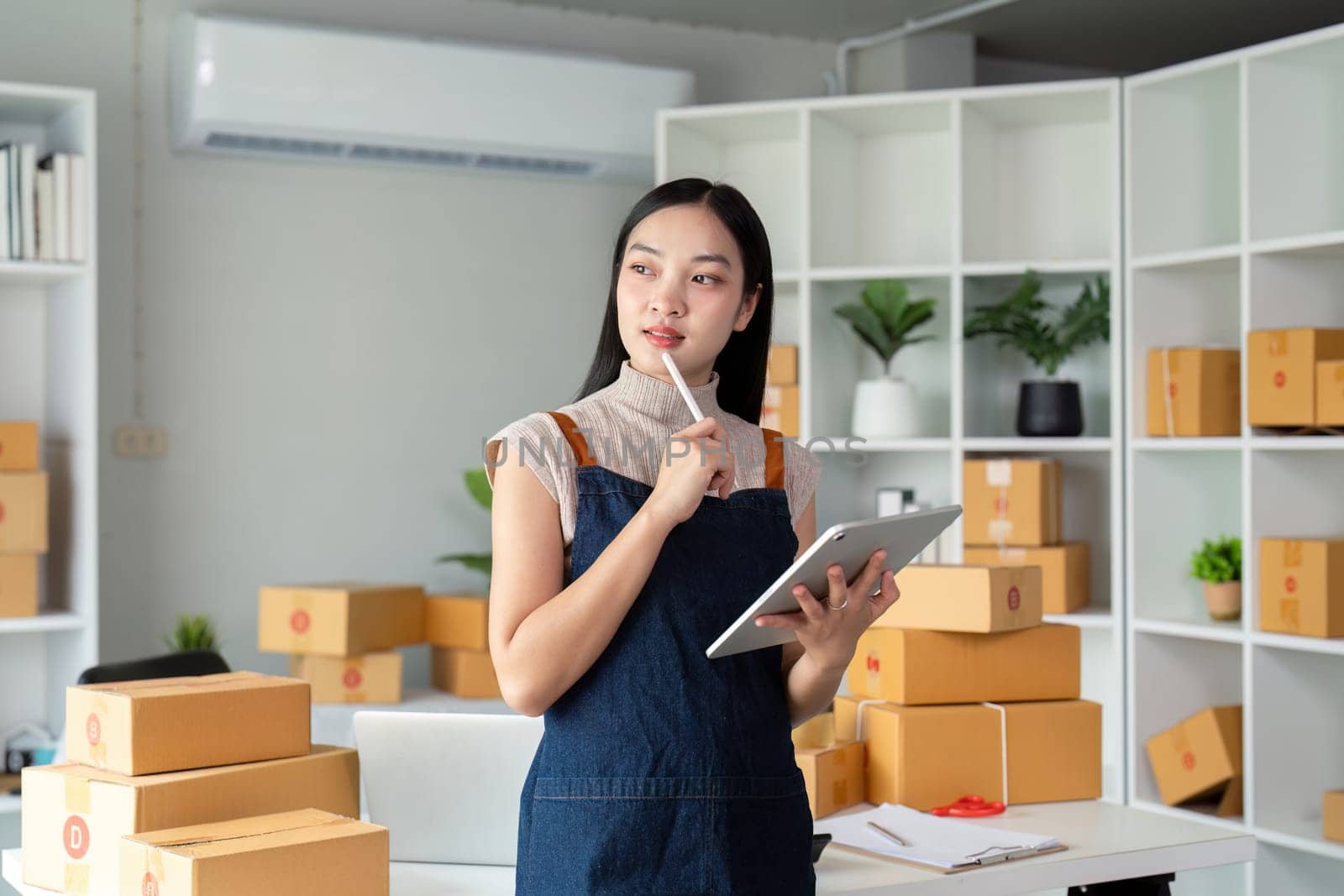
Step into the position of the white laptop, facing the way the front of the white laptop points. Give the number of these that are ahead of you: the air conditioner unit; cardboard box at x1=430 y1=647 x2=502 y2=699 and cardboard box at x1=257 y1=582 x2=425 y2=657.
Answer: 3

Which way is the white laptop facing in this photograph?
away from the camera

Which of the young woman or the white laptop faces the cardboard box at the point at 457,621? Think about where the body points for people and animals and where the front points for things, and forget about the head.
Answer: the white laptop

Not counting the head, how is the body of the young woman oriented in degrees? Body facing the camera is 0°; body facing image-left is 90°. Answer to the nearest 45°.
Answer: approximately 0°

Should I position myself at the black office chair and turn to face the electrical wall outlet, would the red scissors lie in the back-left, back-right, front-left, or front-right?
back-right

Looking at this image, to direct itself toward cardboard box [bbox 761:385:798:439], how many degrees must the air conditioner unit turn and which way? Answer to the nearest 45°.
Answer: approximately 45° to its left

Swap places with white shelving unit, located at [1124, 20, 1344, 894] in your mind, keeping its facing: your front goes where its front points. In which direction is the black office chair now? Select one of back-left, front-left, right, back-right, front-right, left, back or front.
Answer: front

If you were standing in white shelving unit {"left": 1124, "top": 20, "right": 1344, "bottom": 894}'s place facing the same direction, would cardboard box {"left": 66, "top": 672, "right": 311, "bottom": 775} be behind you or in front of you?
in front

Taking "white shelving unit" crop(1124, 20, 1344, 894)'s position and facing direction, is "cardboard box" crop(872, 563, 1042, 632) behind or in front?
in front

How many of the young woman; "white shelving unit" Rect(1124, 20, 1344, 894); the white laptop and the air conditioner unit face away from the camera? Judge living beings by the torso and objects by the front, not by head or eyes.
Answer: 1

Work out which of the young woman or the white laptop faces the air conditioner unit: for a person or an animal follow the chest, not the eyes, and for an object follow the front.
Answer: the white laptop
